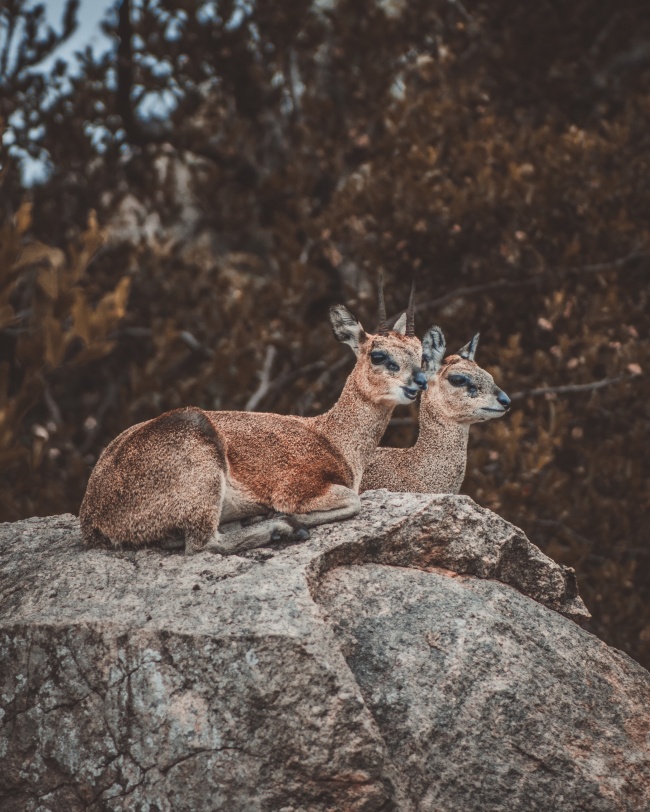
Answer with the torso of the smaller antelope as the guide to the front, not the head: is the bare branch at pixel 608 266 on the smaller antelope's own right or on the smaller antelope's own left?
on the smaller antelope's own left

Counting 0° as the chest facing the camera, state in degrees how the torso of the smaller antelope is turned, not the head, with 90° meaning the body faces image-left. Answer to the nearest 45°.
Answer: approximately 270°

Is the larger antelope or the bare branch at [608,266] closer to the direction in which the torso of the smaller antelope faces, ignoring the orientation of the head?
the bare branch

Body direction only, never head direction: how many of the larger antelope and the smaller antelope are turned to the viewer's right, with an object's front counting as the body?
2

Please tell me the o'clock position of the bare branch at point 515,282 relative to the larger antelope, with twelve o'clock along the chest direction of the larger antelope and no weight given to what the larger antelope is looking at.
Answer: The bare branch is roughly at 10 o'clock from the larger antelope.

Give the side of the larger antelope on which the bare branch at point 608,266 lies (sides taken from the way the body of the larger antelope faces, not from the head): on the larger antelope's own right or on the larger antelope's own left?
on the larger antelope's own left

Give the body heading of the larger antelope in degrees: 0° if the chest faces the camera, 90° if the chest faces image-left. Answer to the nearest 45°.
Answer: approximately 270°

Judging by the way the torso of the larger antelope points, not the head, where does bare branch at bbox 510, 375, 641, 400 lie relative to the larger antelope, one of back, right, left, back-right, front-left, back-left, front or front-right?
front-left

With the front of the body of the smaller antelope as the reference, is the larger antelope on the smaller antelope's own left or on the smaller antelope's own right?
on the smaller antelope's own right
